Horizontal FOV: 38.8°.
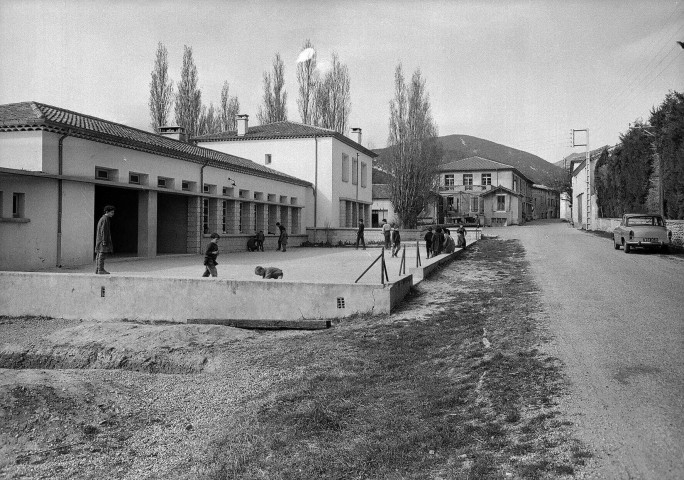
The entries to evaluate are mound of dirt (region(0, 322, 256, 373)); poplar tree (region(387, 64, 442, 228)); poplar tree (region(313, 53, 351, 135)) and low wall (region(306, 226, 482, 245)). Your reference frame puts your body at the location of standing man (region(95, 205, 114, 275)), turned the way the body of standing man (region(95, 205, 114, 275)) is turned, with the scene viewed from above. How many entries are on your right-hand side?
1

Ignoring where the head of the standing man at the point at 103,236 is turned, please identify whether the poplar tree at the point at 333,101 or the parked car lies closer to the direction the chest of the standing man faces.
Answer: the parked car

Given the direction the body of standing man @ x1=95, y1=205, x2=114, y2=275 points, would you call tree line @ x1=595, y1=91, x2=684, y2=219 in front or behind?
in front

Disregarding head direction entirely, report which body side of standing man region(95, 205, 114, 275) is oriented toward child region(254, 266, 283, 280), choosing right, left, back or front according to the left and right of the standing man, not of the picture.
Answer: front

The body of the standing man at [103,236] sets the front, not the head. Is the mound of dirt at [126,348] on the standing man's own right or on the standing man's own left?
on the standing man's own right

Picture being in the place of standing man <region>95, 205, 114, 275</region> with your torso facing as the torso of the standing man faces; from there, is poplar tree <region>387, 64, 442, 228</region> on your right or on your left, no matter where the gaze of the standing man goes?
on your left

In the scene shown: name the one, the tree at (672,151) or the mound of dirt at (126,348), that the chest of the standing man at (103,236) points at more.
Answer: the tree

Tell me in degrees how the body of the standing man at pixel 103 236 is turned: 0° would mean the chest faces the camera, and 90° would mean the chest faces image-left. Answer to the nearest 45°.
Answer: approximately 270°

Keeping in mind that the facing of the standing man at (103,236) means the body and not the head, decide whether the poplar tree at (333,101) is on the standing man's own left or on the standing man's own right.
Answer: on the standing man's own left

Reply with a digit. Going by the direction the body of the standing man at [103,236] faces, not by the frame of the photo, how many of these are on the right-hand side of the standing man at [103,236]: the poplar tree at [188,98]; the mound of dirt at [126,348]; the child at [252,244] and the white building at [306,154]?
1

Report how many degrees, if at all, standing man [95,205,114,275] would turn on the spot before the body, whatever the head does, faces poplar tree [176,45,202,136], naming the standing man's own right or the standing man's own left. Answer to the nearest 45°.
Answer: approximately 90° to the standing man's own left
